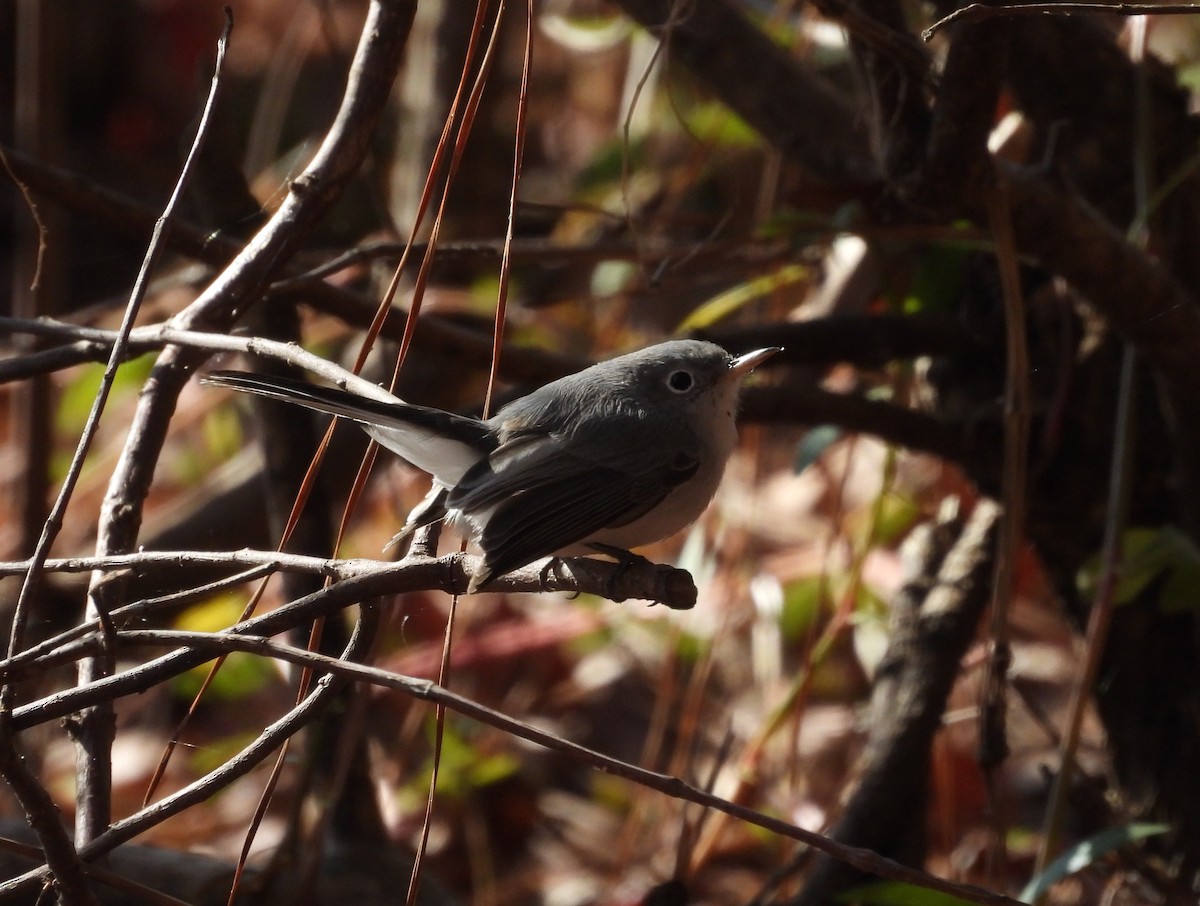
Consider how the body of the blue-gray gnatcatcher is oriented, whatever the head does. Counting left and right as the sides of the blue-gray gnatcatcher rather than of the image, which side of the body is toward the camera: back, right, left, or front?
right

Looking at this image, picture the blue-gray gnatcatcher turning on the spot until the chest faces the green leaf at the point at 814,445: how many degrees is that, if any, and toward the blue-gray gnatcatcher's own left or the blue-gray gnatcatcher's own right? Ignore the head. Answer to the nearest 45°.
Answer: approximately 45° to the blue-gray gnatcatcher's own left

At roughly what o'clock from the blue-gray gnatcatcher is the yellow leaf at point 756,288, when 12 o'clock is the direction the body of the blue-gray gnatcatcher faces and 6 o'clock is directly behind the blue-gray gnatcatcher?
The yellow leaf is roughly at 10 o'clock from the blue-gray gnatcatcher.

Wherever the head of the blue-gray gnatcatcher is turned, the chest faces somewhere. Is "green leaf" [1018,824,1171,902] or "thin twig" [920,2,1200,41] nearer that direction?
the green leaf

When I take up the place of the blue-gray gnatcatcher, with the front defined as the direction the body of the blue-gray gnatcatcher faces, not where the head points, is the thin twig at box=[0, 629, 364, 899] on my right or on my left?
on my right

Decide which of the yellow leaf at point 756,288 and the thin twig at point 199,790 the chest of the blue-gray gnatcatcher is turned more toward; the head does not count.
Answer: the yellow leaf

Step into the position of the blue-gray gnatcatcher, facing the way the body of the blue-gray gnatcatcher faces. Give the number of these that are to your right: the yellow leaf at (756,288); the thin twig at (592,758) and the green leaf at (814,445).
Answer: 1
